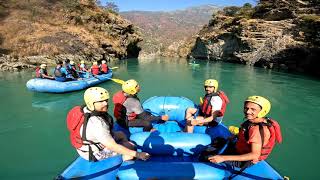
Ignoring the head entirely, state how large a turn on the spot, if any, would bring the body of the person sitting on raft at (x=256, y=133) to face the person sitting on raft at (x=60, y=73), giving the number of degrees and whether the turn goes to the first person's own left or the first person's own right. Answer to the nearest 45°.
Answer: approximately 45° to the first person's own right

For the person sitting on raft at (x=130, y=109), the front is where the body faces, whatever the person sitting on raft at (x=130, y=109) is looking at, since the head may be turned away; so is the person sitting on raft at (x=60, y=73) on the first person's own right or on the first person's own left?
on the first person's own left

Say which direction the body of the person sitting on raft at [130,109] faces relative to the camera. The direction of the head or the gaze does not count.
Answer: to the viewer's right

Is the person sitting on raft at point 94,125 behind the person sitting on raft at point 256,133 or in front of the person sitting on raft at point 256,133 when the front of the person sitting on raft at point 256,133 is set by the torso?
in front

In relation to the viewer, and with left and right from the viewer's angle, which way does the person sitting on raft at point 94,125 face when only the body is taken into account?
facing to the right of the viewer

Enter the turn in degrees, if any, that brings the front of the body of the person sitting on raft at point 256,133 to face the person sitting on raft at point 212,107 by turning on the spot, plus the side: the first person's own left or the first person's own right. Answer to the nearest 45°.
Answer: approximately 90° to the first person's own right

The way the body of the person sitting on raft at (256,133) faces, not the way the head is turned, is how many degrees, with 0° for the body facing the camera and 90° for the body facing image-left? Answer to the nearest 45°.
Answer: approximately 90°

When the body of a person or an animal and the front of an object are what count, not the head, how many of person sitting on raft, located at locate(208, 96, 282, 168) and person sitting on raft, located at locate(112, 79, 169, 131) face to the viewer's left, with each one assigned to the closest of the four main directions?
1

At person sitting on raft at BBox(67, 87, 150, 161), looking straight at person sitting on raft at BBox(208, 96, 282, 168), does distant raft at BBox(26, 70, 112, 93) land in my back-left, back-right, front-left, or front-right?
back-left
